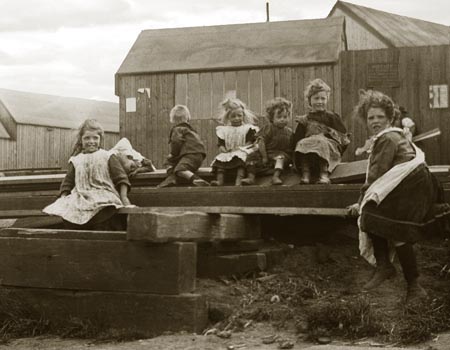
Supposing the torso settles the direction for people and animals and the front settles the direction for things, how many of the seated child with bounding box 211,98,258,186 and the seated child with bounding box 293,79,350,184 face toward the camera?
2

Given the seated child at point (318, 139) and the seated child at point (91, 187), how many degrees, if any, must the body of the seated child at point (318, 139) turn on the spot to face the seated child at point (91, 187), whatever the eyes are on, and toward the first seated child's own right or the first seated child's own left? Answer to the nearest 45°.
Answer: approximately 45° to the first seated child's own right

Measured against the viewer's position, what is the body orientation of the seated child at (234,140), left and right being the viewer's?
facing the viewer

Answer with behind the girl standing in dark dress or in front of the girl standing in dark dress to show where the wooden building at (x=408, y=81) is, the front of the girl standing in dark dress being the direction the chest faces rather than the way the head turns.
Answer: behind

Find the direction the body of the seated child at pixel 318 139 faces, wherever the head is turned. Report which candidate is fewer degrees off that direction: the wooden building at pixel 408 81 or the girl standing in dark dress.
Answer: the girl standing in dark dress

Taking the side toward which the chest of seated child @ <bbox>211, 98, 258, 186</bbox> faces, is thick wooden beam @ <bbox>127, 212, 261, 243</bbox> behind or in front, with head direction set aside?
in front

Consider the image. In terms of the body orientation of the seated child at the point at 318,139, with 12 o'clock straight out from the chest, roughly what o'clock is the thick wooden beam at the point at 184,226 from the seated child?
The thick wooden beam is roughly at 1 o'clock from the seated child.

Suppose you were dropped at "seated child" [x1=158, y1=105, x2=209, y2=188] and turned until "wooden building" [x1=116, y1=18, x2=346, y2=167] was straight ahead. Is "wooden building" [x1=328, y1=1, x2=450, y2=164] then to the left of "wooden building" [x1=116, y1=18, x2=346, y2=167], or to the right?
right

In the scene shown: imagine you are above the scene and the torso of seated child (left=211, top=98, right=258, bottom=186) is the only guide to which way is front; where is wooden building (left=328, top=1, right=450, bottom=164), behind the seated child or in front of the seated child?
behind

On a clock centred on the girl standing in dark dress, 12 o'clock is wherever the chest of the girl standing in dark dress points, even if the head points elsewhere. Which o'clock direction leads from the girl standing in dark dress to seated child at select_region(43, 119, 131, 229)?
The seated child is roughly at 2 o'clock from the girl standing in dark dress.

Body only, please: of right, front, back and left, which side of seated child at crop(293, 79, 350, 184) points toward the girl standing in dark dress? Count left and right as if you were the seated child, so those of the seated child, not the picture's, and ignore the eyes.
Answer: front

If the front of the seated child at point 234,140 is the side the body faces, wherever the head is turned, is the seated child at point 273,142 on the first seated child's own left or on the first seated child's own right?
on the first seated child's own left

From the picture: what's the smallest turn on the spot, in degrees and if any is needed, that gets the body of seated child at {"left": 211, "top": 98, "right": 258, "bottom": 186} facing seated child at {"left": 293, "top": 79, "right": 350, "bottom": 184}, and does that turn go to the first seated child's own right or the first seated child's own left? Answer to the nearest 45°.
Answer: approximately 45° to the first seated child's own left
